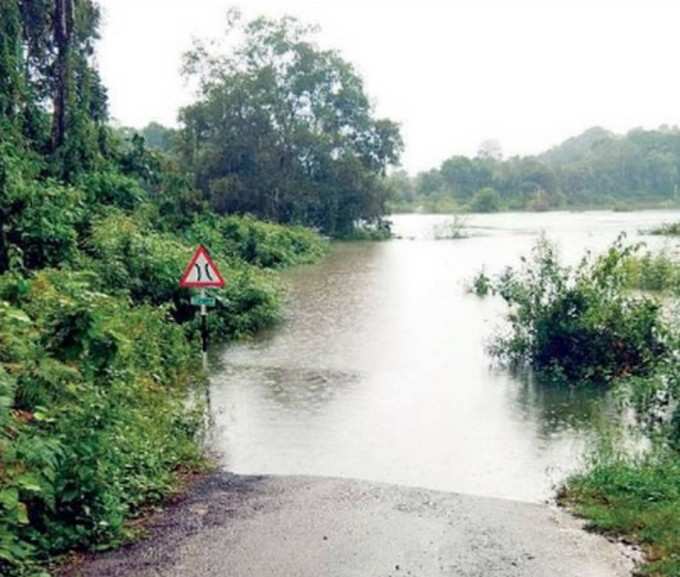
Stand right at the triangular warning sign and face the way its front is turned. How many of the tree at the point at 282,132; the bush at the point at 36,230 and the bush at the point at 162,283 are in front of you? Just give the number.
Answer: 0

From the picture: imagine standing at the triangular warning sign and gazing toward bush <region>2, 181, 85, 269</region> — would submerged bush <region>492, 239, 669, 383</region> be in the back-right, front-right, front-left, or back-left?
back-right

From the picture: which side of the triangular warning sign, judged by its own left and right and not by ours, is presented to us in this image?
front

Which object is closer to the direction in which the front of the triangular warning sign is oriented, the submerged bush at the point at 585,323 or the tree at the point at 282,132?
the submerged bush

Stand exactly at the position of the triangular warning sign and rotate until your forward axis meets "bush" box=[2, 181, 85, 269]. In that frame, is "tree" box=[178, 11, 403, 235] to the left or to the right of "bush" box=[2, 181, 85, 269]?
right

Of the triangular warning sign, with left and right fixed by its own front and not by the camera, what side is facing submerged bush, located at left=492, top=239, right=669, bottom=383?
left

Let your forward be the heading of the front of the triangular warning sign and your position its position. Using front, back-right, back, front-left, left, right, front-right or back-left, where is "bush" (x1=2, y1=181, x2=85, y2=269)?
back-right

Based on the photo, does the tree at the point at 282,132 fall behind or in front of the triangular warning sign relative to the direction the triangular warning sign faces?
behind

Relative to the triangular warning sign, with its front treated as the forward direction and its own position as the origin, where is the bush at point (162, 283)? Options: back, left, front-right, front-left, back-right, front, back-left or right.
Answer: back
